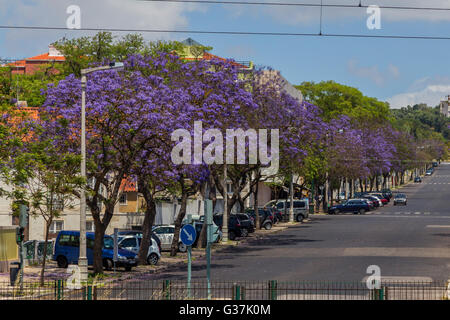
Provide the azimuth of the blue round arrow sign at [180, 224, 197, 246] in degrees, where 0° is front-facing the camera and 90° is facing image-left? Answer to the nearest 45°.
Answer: approximately 0°

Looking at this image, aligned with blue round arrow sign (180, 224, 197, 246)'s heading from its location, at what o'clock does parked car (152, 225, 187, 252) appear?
The parked car is roughly at 6 o'clock from the blue round arrow sign.
